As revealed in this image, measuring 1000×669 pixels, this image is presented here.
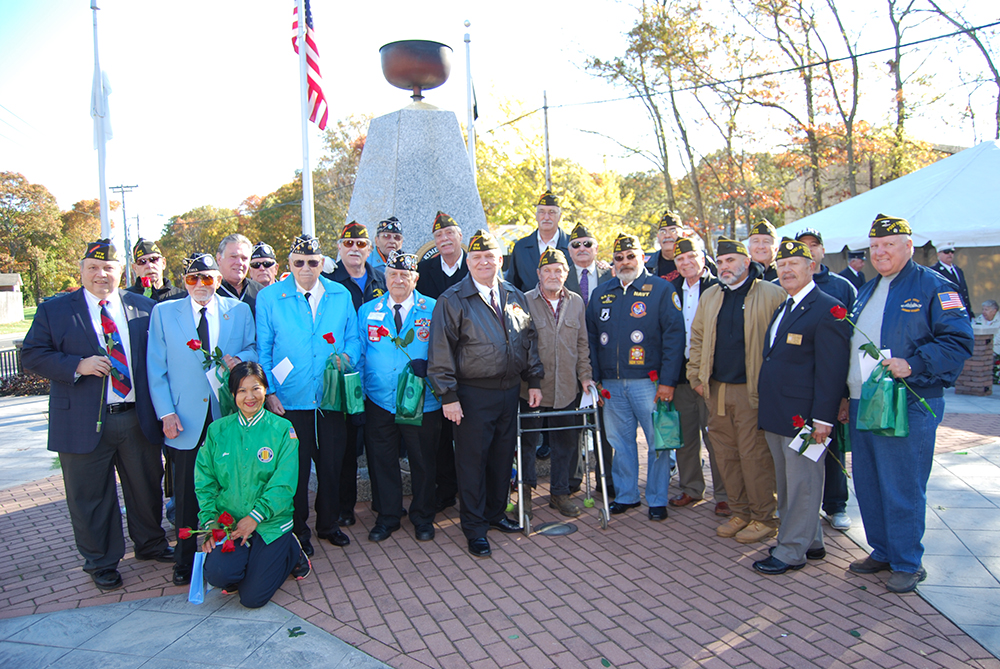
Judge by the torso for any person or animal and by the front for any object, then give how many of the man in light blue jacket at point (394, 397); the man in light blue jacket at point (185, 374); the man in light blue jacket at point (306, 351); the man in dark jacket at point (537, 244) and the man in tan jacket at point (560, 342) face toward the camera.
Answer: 5

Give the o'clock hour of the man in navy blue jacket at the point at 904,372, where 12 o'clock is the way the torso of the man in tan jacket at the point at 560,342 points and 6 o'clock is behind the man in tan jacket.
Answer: The man in navy blue jacket is roughly at 10 o'clock from the man in tan jacket.

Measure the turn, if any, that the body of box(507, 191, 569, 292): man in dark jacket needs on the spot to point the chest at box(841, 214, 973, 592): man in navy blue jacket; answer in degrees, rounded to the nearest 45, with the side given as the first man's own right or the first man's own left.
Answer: approximately 45° to the first man's own left

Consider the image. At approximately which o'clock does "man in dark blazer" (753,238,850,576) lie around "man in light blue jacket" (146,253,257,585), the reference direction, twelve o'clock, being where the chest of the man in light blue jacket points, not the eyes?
The man in dark blazer is roughly at 10 o'clock from the man in light blue jacket.

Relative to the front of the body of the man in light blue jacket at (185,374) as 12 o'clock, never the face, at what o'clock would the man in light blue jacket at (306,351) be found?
the man in light blue jacket at (306,351) is roughly at 9 o'clock from the man in light blue jacket at (185,374).

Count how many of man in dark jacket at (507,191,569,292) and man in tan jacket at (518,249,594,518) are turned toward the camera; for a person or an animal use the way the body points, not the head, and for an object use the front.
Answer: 2

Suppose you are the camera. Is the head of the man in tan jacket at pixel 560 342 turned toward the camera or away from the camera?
toward the camera

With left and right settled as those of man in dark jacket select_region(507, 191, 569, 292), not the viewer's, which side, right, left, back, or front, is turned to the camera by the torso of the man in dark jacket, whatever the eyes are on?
front

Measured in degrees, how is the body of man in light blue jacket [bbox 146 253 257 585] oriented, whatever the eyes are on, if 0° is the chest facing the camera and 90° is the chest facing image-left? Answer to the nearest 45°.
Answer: approximately 0°

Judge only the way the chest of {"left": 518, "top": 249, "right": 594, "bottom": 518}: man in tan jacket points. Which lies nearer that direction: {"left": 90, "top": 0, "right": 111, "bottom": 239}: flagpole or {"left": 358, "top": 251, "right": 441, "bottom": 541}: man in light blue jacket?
the man in light blue jacket

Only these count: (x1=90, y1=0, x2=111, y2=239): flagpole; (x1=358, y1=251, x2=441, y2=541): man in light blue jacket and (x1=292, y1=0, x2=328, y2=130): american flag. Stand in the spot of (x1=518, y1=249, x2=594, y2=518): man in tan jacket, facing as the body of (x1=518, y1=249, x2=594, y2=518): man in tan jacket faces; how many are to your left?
0

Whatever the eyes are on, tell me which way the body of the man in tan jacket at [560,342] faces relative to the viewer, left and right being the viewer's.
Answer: facing the viewer

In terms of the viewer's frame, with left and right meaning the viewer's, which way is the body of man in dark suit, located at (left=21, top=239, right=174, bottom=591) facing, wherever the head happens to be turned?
facing the viewer and to the right of the viewer

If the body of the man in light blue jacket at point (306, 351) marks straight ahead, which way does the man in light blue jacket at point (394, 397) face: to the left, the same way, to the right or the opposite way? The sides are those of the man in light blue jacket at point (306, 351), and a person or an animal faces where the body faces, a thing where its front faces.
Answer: the same way
